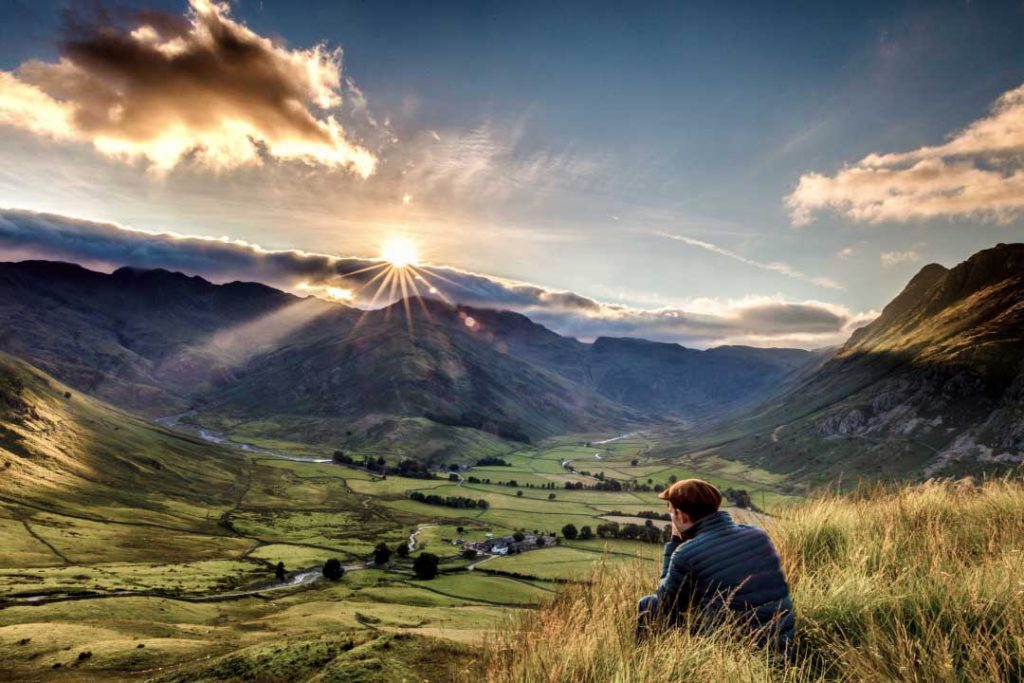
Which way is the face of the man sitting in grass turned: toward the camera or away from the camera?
away from the camera

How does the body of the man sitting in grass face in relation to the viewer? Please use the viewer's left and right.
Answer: facing away from the viewer and to the left of the viewer
